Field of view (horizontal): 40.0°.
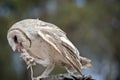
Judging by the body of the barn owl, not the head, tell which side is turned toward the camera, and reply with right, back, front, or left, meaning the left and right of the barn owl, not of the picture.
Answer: left
